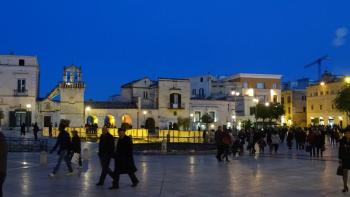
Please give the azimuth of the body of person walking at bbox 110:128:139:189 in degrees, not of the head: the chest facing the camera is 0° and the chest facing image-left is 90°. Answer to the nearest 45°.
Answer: approximately 90°

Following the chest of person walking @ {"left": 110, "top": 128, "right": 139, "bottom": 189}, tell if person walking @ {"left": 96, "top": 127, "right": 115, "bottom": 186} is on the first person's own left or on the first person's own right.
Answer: on the first person's own right

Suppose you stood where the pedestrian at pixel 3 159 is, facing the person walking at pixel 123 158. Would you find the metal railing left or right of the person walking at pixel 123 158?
left

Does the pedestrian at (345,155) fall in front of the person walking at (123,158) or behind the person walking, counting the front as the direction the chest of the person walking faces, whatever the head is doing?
behind
